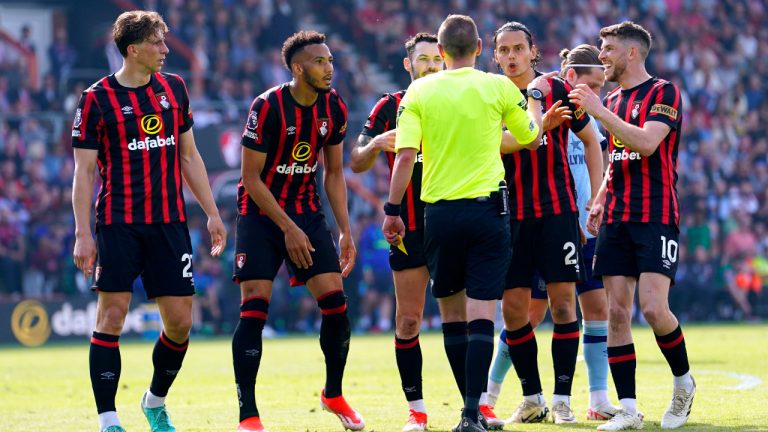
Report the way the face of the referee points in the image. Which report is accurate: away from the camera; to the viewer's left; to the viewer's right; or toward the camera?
away from the camera

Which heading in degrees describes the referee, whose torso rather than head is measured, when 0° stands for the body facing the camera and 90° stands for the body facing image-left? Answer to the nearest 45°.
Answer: approximately 180°
